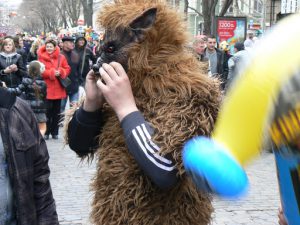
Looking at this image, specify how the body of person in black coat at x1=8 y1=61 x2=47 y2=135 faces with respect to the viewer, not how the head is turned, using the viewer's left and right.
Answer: facing away from the viewer

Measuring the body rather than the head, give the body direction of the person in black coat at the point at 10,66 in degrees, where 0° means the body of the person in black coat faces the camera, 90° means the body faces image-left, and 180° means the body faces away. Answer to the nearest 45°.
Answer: approximately 0°

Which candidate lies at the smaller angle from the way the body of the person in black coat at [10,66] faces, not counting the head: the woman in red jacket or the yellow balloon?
the yellow balloon

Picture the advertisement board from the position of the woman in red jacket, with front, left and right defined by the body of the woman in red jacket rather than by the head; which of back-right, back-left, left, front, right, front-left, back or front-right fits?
back-left

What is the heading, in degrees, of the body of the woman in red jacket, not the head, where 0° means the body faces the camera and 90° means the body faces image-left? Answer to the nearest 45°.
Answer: approximately 0°

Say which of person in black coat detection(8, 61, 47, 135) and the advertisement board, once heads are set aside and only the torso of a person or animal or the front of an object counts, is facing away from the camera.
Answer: the person in black coat

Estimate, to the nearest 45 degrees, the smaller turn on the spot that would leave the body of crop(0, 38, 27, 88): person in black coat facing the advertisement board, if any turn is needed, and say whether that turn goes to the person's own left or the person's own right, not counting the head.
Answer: approximately 135° to the person's own left

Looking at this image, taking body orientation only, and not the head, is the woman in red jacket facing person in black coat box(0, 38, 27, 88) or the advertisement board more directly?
the person in black coat

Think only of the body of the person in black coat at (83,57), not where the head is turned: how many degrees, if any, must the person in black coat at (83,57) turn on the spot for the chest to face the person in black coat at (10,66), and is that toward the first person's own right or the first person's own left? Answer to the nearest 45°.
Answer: approximately 45° to the first person's own right

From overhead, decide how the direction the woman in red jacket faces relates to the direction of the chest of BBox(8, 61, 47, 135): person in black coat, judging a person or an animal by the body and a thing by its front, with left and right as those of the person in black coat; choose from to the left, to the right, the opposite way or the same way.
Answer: the opposite way

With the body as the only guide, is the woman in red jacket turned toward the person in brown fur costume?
yes
